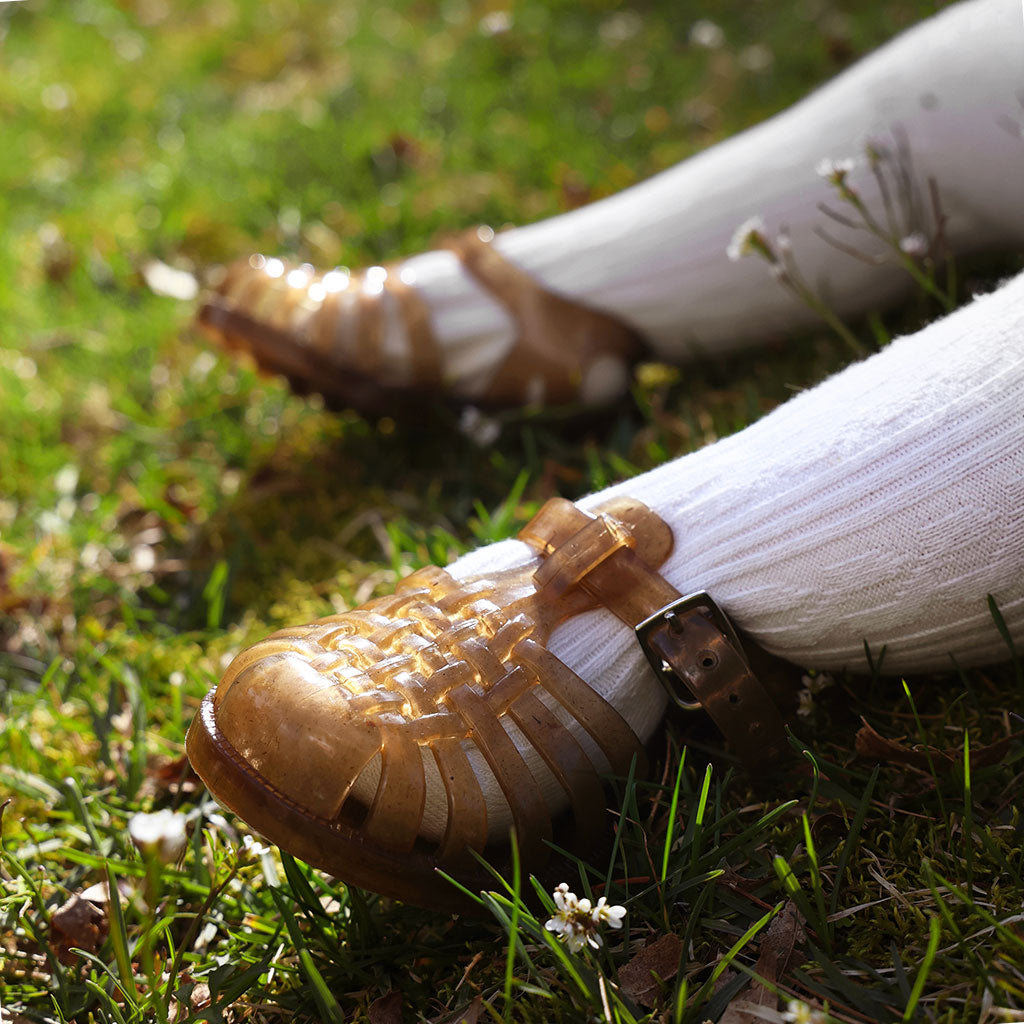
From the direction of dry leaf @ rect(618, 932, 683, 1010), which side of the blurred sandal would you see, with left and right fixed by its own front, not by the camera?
left

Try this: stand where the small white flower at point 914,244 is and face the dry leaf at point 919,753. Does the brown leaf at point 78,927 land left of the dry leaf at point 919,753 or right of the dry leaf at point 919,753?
right

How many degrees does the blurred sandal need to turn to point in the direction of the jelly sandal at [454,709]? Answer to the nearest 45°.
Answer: approximately 90° to its left

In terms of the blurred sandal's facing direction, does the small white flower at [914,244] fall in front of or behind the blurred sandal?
behind

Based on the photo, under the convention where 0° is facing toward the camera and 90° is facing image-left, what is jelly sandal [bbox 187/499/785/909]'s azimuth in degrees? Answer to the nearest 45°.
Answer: approximately 45°

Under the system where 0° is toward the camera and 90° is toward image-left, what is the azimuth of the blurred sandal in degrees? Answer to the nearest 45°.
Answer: approximately 90°

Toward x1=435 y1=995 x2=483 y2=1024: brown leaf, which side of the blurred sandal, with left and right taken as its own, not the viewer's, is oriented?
left

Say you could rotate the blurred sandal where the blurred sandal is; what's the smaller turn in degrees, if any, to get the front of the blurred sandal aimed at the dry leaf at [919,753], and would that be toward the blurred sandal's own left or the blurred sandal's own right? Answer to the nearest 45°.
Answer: approximately 90° to the blurred sandal's own left
